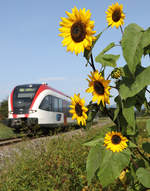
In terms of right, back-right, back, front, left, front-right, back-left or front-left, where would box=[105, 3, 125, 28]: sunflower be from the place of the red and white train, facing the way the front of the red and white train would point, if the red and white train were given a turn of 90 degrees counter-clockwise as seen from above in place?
front-right

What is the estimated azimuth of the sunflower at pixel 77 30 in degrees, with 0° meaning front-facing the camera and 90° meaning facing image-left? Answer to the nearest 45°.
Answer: approximately 45°

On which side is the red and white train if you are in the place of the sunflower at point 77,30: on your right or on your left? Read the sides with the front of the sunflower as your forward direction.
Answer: on your right

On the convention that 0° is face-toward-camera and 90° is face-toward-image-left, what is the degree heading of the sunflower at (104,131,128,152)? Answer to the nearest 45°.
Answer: approximately 0°
